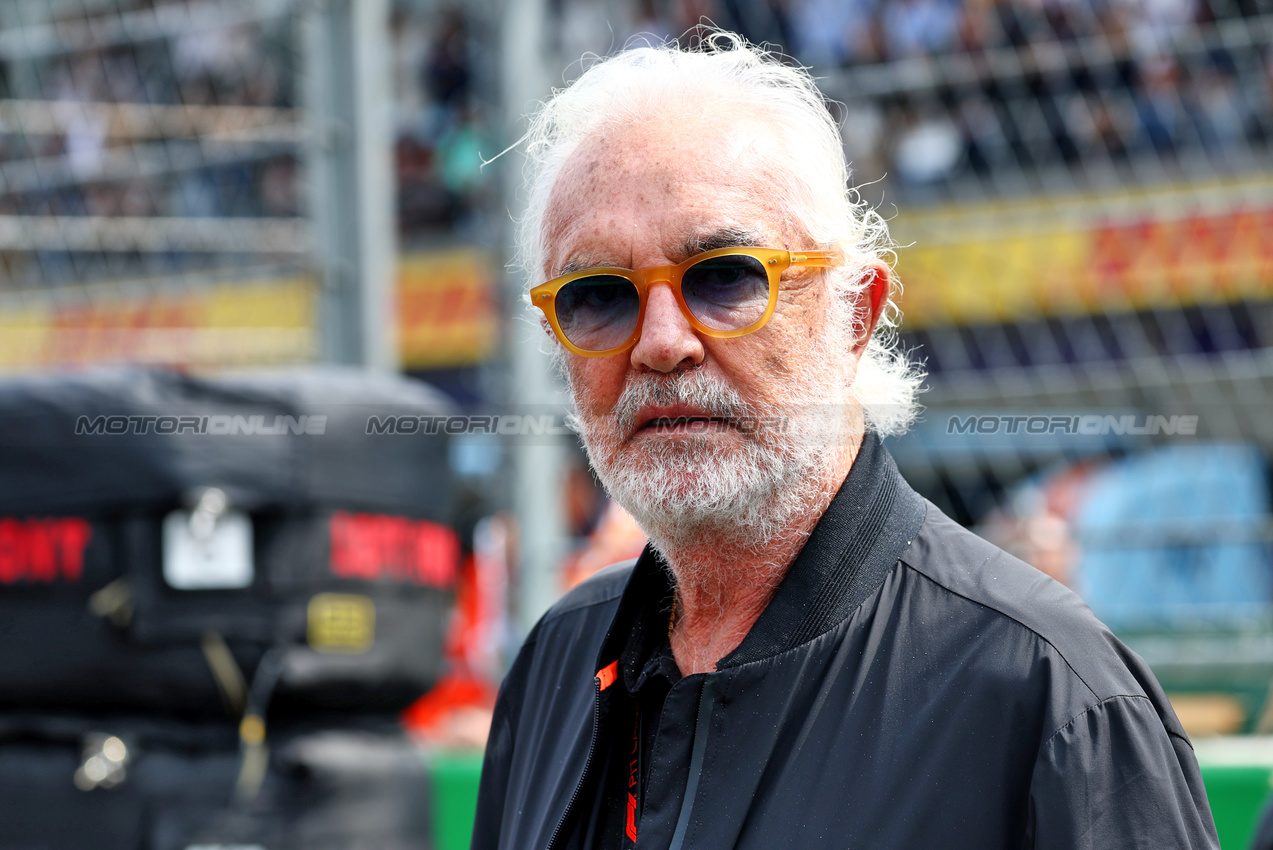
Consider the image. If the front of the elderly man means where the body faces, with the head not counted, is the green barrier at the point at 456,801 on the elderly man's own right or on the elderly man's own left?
on the elderly man's own right

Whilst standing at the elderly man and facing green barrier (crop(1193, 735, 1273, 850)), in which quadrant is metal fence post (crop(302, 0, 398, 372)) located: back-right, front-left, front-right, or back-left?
front-left

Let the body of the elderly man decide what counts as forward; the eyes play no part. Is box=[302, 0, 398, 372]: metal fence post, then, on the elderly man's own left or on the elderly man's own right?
on the elderly man's own right

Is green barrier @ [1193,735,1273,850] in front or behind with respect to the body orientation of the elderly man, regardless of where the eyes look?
behind

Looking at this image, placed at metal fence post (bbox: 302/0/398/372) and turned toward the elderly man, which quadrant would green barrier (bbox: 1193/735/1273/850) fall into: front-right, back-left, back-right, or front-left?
front-left
